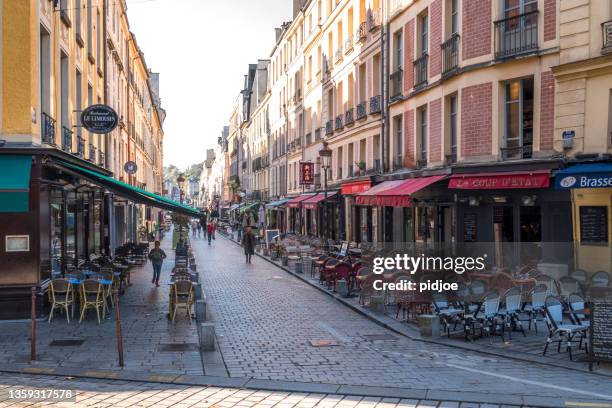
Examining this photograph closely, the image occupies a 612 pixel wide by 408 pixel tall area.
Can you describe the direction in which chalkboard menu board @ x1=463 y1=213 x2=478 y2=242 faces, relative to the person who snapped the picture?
facing the viewer

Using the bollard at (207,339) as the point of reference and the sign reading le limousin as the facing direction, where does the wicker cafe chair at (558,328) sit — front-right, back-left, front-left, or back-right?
back-right

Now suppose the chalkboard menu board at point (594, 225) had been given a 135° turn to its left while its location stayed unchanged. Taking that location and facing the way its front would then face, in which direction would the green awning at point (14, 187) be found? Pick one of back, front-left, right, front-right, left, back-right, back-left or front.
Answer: back

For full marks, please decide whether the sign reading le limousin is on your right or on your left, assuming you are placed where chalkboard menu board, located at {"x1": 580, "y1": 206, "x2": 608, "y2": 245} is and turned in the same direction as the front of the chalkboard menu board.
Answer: on your right

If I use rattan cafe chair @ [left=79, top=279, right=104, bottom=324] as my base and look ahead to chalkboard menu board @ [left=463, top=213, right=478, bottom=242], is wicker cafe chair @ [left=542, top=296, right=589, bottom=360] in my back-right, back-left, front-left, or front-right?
front-right

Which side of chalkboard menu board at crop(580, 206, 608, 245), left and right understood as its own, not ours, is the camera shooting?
front

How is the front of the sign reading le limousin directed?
toward the camera

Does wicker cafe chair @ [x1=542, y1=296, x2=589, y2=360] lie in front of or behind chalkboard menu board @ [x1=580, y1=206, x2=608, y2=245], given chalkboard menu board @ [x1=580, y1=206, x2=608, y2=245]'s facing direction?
in front
